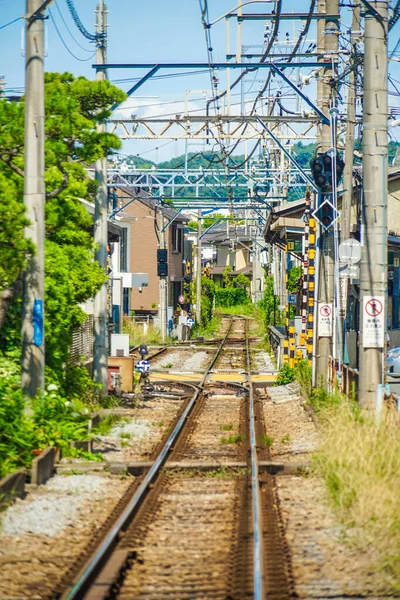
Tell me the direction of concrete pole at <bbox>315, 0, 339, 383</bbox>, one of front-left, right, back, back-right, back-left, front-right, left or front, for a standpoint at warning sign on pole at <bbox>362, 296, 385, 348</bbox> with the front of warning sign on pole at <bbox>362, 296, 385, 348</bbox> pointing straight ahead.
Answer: back

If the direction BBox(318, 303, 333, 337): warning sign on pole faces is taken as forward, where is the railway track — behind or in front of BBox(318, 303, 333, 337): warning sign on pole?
in front

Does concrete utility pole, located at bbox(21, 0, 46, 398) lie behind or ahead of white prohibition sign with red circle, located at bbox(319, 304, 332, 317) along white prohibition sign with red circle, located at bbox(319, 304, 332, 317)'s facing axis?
ahead

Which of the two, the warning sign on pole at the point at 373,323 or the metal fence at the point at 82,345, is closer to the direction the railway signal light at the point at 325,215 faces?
the warning sign on pole

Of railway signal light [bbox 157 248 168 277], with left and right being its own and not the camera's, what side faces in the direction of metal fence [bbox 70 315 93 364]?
front

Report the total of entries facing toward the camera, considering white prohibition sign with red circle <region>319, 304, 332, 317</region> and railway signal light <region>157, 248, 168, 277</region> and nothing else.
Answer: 2

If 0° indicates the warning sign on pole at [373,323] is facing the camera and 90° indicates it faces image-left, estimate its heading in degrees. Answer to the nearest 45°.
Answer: approximately 0°

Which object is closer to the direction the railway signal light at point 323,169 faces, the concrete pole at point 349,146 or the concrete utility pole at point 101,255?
the concrete utility pole
